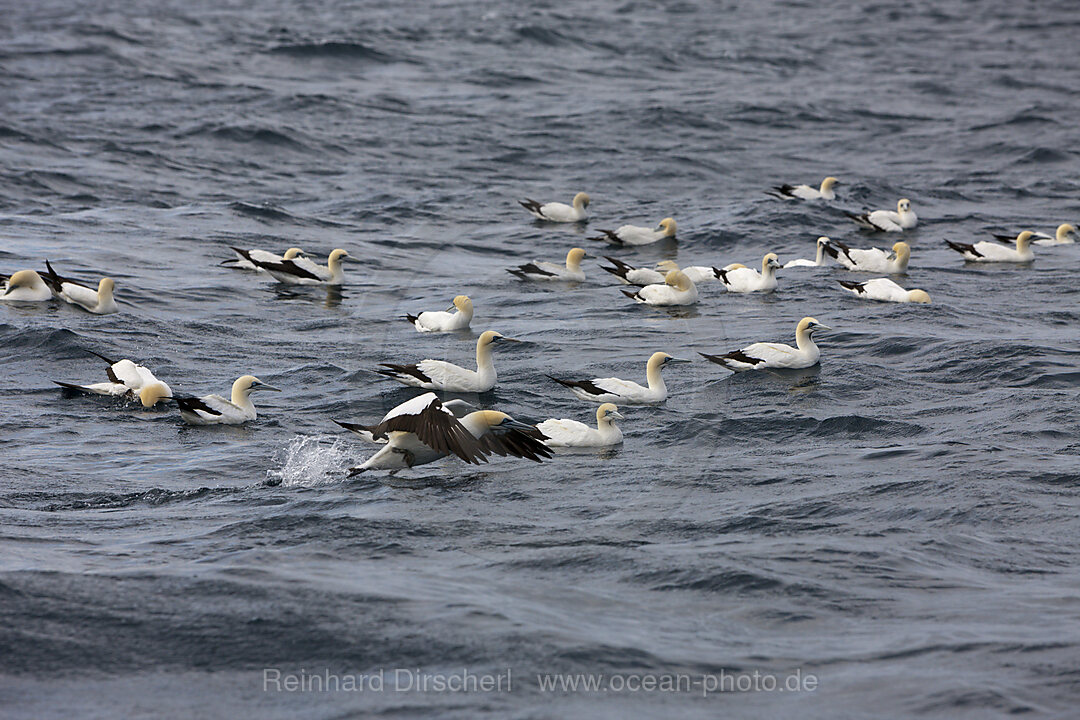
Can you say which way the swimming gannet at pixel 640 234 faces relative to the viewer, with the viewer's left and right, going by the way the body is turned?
facing to the right of the viewer

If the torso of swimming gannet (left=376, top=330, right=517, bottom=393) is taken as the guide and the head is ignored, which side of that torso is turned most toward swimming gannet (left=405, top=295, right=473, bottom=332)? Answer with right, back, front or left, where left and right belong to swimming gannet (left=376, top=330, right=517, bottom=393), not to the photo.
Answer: left

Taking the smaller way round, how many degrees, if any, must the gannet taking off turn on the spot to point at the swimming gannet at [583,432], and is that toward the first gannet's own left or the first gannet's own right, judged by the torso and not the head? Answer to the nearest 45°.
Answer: approximately 45° to the first gannet's own left

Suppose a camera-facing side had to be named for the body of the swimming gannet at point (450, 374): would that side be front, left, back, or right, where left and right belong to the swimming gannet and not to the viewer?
right

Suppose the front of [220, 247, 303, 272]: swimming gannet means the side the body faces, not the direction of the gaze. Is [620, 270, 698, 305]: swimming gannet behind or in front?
in front

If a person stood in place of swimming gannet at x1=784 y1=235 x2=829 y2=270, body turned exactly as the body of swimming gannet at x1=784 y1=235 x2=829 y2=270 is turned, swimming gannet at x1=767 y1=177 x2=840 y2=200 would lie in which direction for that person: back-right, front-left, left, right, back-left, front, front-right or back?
left

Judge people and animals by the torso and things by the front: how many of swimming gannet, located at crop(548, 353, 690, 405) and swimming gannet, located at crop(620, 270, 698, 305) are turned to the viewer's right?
2

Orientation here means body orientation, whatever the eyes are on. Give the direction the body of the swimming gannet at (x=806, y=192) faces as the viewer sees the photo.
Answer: to the viewer's right

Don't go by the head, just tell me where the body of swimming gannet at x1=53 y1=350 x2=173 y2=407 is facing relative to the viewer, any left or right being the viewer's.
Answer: facing to the right of the viewer

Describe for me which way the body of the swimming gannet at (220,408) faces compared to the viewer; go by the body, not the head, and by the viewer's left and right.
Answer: facing to the right of the viewer

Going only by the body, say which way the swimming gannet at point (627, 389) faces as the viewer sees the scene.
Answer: to the viewer's right

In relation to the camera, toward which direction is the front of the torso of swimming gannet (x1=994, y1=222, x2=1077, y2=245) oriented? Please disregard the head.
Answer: to the viewer's right

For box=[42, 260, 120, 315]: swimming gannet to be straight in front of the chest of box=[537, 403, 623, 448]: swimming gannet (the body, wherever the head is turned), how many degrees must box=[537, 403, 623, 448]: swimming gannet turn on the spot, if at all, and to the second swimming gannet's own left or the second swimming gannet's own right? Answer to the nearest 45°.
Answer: approximately 135° to the second swimming gannet's own left

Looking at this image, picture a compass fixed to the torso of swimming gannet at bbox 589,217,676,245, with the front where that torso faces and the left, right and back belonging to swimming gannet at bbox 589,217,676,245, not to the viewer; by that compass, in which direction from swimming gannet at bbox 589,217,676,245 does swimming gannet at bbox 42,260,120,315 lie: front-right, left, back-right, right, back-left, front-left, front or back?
back-right

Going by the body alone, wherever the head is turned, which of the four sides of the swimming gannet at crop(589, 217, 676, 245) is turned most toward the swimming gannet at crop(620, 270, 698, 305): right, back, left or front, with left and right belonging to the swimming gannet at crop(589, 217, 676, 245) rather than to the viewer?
right

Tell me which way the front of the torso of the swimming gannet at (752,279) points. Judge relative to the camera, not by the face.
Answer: to the viewer's right

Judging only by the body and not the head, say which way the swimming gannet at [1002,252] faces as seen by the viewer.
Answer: to the viewer's right
